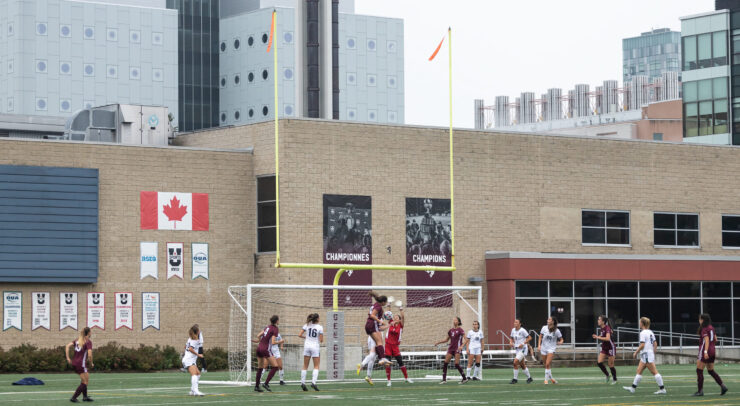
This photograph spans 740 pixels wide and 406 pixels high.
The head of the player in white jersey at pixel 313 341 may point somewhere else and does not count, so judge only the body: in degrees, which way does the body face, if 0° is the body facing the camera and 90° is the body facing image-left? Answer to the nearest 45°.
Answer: approximately 180°

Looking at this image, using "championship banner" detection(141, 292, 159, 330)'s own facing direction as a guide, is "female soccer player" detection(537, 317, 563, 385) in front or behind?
in front

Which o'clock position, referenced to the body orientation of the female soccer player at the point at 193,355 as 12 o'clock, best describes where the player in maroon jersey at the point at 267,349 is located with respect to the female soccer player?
The player in maroon jersey is roughly at 11 o'clock from the female soccer player.

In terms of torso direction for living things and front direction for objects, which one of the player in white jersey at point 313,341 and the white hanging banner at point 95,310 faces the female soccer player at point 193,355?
the white hanging banner

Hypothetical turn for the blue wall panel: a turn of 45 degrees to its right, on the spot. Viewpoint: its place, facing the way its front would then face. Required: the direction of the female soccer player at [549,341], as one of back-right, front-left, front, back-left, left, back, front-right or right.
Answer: left

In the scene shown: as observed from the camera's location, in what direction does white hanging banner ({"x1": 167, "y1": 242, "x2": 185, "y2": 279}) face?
facing the viewer

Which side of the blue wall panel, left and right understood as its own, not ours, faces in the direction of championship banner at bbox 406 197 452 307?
left

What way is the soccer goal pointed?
toward the camera

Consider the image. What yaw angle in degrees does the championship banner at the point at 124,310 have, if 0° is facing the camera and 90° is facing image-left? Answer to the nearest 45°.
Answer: approximately 0°

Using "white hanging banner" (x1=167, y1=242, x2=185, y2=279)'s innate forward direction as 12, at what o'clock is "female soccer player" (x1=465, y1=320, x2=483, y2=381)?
The female soccer player is roughly at 11 o'clock from the white hanging banner.

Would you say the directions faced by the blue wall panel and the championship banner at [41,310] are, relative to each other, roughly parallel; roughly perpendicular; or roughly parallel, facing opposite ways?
roughly parallel

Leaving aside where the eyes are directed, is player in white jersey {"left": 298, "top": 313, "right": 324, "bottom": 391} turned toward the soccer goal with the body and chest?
yes

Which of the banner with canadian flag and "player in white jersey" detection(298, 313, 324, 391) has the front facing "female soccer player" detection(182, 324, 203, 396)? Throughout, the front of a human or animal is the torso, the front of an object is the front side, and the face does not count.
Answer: the banner with canadian flag

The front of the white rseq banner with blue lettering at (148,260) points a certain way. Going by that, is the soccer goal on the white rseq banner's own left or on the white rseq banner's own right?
on the white rseq banner's own left
